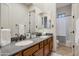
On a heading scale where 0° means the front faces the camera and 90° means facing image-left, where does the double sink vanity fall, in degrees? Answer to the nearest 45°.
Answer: approximately 315°
